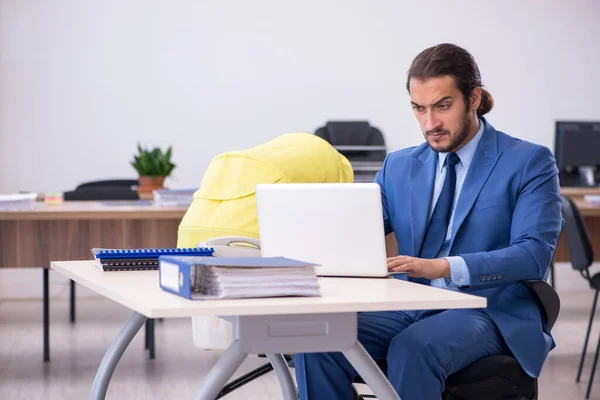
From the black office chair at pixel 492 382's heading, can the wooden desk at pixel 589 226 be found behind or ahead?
behind

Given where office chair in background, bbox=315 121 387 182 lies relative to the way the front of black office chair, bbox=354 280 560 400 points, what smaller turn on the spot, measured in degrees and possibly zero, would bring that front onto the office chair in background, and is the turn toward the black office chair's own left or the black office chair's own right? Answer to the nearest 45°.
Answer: approximately 135° to the black office chair's own right

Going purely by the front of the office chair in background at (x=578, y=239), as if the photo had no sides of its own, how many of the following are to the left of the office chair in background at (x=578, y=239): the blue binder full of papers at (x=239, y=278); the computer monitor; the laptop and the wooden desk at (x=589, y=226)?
2

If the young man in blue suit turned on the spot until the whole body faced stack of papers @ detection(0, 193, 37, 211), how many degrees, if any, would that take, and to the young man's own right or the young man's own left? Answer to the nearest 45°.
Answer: approximately 90° to the young man's own right

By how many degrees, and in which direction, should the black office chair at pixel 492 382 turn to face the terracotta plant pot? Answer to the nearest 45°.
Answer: approximately 90° to its right

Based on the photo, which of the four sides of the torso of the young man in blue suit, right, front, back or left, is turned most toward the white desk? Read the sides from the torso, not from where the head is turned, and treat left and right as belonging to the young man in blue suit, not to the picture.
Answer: front

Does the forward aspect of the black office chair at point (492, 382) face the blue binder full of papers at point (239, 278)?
yes
